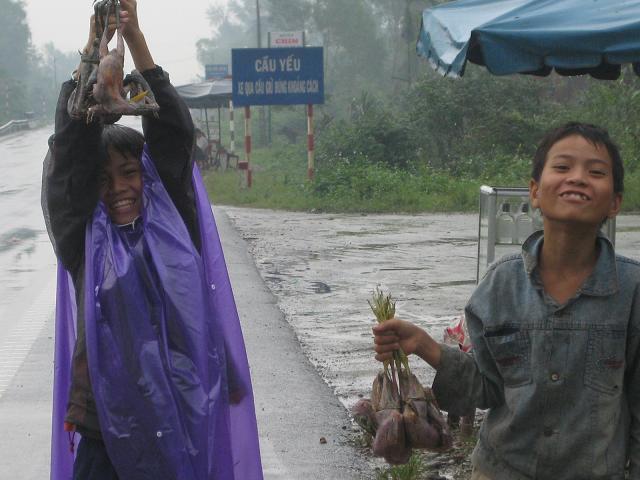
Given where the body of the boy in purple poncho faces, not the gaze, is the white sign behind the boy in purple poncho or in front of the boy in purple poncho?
behind

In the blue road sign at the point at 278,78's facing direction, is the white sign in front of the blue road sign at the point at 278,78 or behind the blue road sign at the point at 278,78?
behind

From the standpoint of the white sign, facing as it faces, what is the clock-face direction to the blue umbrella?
The blue umbrella is roughly at 12 o'clock from the white sign.

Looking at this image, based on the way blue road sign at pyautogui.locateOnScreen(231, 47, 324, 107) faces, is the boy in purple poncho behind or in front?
in front

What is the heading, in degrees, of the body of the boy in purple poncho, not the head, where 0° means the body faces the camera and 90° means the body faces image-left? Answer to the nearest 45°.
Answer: approximately 0°

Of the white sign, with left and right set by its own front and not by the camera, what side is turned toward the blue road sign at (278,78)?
front

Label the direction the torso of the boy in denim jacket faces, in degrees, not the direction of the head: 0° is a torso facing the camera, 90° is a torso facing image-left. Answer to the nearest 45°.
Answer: approximately 0°

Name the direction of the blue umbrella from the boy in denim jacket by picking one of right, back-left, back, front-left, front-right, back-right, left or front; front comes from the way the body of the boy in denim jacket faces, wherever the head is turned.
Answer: back
